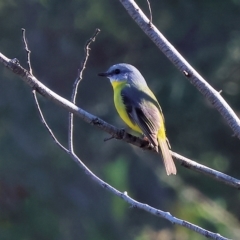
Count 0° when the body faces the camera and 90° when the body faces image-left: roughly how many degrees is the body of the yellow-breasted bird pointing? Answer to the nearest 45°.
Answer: approximately 90°
